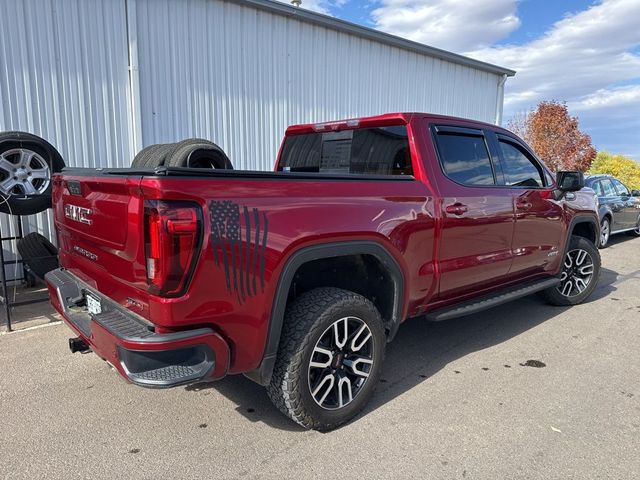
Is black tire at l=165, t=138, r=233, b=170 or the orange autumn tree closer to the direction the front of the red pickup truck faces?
the orange autumn tree

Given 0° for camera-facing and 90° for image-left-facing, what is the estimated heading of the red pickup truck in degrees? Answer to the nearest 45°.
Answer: approximately 225°

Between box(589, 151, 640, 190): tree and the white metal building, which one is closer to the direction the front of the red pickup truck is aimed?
the tree

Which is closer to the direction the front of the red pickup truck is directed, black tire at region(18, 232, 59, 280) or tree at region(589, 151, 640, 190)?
the tree

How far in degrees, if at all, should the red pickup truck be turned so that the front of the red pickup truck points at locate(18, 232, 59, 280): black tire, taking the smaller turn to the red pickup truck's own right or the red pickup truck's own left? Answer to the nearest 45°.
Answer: approximately 90° to the red pickup truck's own left

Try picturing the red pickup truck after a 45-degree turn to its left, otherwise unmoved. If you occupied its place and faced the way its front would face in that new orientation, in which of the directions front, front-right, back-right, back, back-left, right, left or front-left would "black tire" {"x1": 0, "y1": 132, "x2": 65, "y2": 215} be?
front-left
